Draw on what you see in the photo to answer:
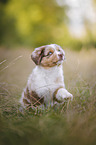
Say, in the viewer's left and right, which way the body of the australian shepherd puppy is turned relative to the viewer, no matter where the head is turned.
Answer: facing the viewer and to the right of the viewer
